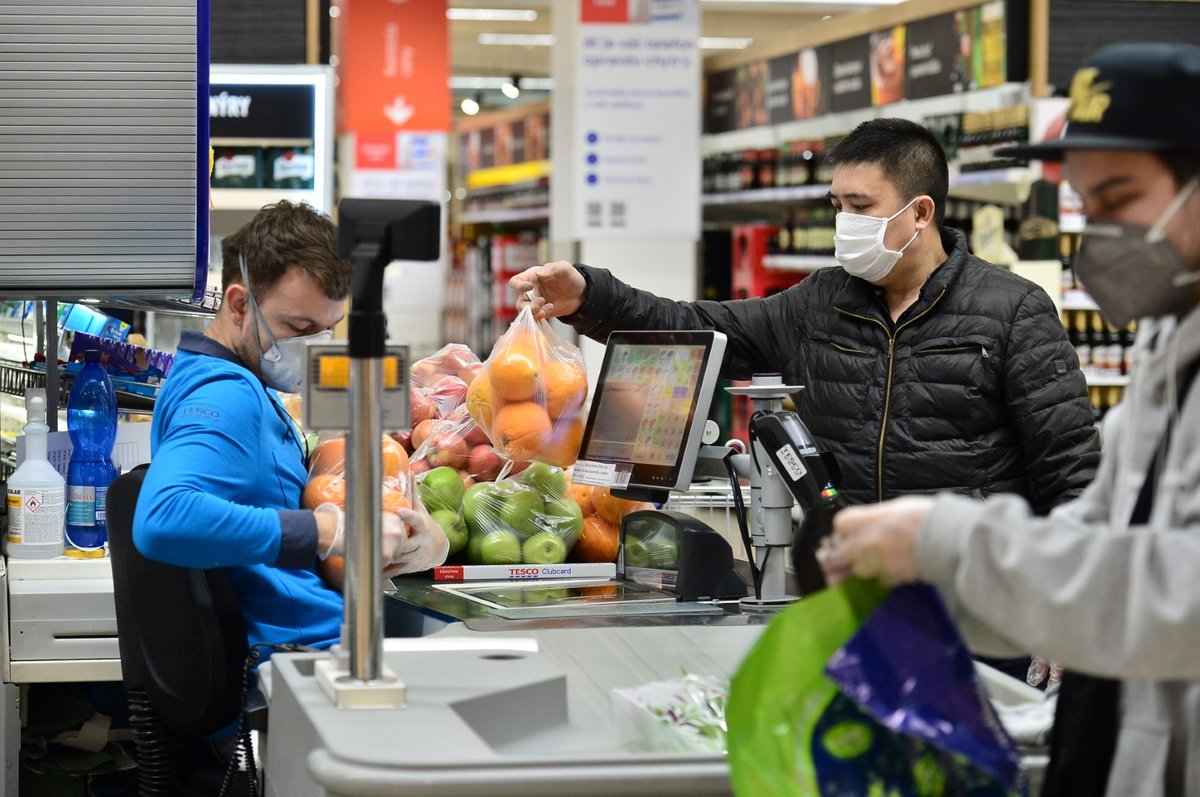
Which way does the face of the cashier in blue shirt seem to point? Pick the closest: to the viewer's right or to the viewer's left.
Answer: to the viewer's right

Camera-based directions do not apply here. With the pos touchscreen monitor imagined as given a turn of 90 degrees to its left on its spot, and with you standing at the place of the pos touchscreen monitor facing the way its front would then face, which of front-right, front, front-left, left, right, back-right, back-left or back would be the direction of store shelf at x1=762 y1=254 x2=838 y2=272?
back-left

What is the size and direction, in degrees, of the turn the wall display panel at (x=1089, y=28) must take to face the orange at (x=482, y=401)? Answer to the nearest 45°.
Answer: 0° — it already faces it

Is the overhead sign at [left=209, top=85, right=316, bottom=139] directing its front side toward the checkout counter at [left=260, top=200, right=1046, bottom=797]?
yes

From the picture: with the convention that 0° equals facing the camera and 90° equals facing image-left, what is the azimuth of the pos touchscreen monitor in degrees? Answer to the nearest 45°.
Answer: approximately 45°

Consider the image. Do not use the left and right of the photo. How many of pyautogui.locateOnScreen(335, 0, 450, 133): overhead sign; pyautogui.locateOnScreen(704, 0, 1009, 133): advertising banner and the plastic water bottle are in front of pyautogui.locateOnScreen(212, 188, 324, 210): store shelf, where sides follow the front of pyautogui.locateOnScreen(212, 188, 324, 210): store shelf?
1

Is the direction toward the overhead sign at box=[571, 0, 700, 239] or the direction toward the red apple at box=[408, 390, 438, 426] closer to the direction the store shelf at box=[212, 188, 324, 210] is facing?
the red apple

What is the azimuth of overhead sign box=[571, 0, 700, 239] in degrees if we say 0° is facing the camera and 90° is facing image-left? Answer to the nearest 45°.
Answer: approximately 0°

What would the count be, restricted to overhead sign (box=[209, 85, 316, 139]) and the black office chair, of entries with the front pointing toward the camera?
1

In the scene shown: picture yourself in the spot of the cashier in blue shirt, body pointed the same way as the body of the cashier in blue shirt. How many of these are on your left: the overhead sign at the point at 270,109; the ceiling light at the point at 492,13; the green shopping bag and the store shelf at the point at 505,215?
3

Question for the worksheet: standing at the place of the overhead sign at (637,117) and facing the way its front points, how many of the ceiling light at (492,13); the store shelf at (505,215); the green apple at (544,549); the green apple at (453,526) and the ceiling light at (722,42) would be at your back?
3

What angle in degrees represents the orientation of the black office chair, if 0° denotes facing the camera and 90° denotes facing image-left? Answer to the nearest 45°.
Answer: approximately 225°

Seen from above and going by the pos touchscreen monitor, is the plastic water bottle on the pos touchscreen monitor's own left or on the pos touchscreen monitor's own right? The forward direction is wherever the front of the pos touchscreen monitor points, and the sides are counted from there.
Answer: on the pos touchscreen monitor's own right
